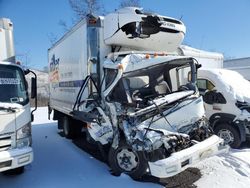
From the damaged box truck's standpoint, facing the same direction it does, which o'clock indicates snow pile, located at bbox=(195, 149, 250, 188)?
The snow pile is roughly at 12 o'clock from the damaged box truck.

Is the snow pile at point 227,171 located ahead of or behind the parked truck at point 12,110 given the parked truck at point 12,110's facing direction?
ahead

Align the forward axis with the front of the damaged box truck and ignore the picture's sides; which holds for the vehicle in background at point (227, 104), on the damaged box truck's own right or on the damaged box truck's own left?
on the damaged box truck's own left

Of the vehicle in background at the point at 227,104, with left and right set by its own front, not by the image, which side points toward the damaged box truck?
right

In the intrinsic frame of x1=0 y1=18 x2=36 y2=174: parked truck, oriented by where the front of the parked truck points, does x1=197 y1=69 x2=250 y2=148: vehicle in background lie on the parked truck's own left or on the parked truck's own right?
on the parked truck's own left

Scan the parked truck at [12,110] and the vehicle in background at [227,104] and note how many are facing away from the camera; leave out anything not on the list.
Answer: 0

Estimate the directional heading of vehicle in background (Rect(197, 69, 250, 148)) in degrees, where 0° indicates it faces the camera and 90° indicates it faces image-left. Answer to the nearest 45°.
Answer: approximately 315°

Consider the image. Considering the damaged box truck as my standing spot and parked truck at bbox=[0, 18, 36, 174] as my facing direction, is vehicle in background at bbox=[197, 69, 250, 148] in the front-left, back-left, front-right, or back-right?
back-right

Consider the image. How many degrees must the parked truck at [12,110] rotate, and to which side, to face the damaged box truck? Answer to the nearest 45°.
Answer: approximately 45° to its left

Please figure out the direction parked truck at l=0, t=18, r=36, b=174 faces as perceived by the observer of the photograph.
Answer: facing the viewer and to the right of the viewer

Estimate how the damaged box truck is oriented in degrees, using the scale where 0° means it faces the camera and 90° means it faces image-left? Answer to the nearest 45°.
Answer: approximately 315°

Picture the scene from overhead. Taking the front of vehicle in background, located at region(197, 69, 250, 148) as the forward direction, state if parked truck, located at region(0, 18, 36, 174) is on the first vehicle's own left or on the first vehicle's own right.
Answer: on the first vehicle's own right
